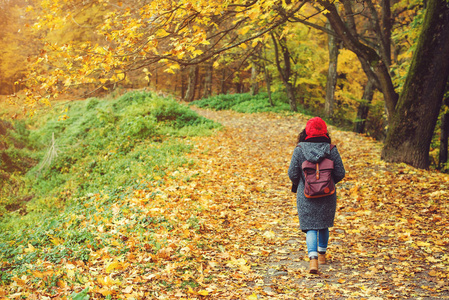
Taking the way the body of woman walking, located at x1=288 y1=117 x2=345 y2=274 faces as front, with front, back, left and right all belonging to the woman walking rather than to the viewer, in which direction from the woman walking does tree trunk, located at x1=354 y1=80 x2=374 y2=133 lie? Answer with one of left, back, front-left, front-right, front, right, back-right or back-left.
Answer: front

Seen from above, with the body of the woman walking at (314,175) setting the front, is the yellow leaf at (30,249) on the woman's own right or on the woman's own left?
on the woman's own left

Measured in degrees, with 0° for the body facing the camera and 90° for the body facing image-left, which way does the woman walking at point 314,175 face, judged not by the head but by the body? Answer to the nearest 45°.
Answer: approximately 180°

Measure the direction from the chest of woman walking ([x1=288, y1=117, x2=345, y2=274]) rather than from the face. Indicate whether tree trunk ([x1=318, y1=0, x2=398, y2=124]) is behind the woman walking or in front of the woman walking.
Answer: in front

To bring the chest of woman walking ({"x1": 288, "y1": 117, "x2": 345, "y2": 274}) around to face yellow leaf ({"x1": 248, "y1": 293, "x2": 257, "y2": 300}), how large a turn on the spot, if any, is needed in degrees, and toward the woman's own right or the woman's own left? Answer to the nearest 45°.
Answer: approximately 135° to the woman's own left

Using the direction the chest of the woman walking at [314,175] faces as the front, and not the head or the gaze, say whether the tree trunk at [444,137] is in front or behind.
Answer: in front

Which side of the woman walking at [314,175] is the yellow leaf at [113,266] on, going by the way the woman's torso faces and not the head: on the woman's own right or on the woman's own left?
on the woman's own left
